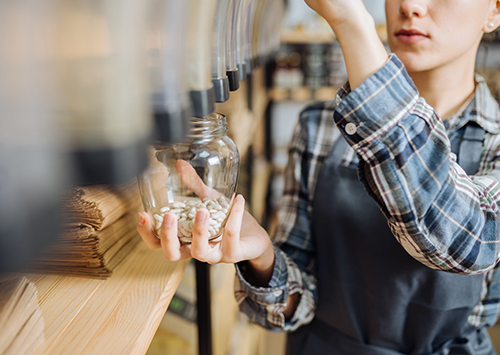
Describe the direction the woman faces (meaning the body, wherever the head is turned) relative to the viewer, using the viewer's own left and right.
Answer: facing the viewer and to the left of the viewer

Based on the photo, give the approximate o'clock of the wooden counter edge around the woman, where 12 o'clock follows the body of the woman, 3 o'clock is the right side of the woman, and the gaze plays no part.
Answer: The wooden counter edge is roughly at 12 o'clock from the woman.

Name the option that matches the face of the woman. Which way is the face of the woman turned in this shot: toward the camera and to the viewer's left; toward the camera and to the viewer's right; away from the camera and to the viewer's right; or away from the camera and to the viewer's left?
toward the camera and to the viewer's left

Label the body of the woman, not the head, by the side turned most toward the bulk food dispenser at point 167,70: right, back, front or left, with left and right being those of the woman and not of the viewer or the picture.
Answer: front

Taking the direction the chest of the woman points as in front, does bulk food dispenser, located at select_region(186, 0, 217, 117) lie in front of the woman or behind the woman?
in front
